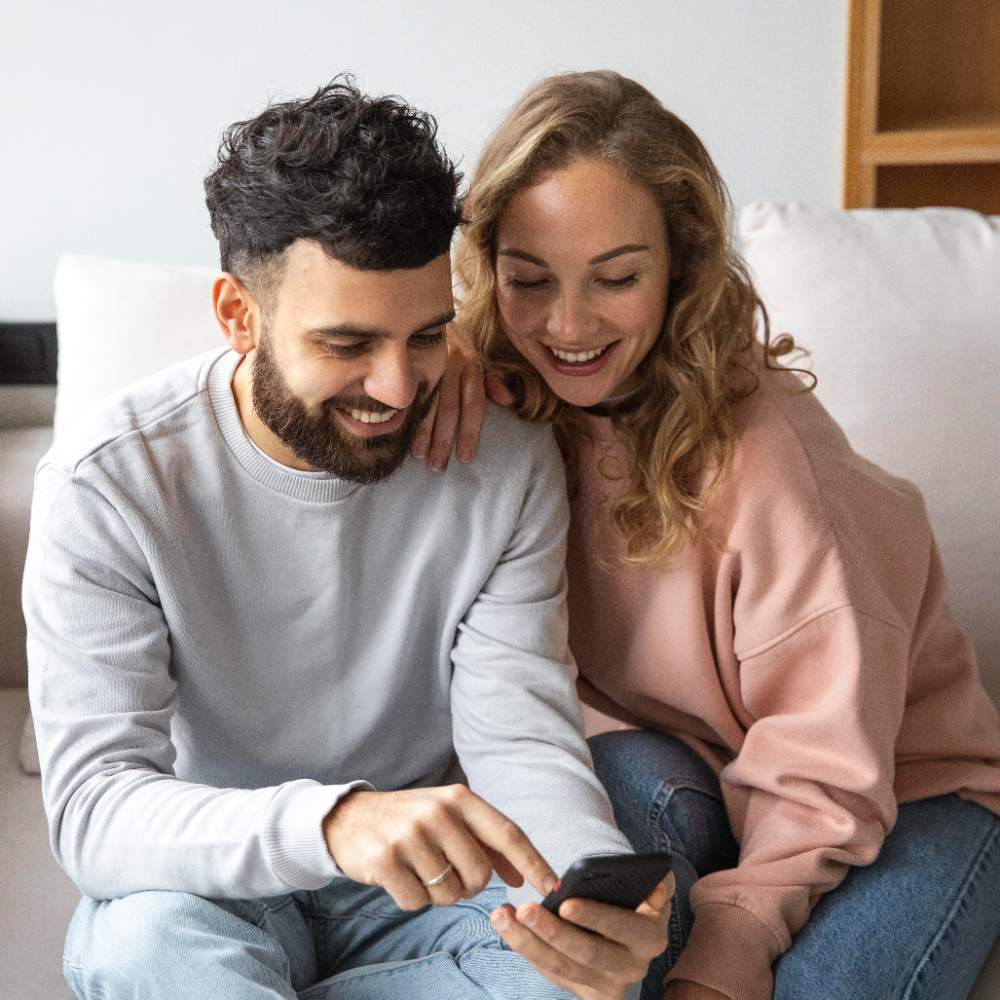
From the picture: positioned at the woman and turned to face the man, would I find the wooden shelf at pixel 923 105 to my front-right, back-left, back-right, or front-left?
back-right

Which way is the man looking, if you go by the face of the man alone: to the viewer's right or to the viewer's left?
to the viewer's right

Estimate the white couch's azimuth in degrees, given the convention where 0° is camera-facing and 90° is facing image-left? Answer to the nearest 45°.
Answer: approximately 0°
